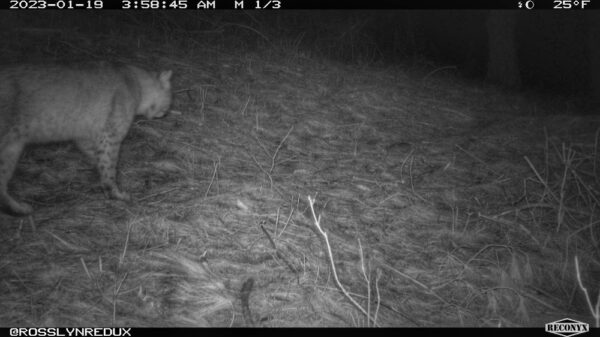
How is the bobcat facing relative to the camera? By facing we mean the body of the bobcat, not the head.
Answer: to the viewer's right
